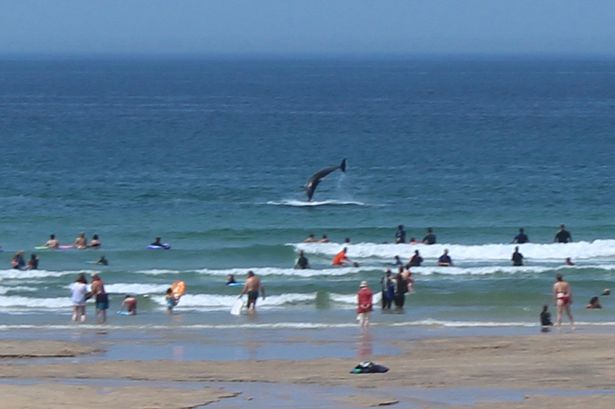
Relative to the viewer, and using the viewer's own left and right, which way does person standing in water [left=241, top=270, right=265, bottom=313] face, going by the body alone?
facing away from the viewer

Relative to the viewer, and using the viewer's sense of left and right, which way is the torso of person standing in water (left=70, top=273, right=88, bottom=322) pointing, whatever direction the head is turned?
facing away from the viewer

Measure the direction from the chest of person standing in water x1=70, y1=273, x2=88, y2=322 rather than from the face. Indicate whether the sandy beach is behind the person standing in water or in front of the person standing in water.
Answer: behind

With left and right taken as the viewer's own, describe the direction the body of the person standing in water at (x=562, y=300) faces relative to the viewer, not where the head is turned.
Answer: facing away from the viewer

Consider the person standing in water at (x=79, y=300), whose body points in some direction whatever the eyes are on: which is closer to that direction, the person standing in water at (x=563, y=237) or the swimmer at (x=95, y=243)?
the swimmer

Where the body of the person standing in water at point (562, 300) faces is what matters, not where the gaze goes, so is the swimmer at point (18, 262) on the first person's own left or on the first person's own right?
on the first person's own left

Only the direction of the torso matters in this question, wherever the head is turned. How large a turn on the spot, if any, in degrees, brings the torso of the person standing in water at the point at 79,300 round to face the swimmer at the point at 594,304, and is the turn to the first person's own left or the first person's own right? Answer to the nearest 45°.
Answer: approximately 90° to the first person's own right

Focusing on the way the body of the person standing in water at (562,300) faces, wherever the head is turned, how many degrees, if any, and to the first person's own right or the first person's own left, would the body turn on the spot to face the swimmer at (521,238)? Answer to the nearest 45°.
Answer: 0° — they already face them

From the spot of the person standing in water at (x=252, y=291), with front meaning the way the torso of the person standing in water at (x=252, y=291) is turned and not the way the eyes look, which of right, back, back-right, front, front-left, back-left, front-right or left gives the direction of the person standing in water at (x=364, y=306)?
back-right

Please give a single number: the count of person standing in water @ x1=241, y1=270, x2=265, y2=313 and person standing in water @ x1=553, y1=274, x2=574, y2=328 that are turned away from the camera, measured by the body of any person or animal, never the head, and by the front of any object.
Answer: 2

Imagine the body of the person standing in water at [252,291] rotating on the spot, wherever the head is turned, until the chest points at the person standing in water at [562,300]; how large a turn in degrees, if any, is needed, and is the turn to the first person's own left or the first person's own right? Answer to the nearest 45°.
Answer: approximately 90° to the first person's own right

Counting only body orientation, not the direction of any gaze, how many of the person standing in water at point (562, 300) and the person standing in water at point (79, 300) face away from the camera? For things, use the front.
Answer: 2
